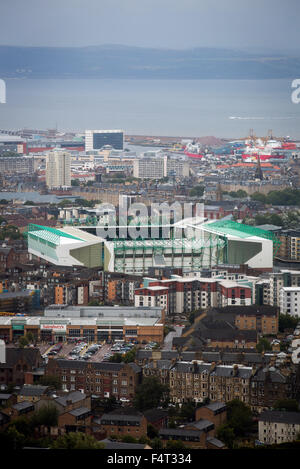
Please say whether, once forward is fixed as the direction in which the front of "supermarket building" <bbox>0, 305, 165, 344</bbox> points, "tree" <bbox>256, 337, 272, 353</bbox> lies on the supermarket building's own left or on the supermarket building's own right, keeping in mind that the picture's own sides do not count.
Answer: on the supermarket building's own left

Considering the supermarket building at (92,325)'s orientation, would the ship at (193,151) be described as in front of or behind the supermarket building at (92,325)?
behind

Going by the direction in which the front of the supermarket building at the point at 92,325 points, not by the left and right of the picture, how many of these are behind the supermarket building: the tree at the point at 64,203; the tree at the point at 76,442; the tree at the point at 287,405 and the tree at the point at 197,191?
2

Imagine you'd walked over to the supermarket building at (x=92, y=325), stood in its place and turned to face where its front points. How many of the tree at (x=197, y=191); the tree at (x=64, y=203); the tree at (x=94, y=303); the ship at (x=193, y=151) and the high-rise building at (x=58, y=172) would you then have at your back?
5

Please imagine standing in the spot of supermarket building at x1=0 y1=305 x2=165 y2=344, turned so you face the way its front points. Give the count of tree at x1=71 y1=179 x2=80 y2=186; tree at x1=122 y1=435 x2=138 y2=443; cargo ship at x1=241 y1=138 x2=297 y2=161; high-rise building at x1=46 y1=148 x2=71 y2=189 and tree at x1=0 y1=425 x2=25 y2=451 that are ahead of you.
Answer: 2

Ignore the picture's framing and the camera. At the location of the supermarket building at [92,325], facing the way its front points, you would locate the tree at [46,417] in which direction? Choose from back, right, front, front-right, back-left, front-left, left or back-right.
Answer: front

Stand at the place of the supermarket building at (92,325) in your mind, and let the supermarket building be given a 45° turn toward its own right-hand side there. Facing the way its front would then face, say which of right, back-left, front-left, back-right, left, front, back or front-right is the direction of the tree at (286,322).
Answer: back-left

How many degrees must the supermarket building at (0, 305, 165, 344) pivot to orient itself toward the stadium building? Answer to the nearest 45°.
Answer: approximately 180°

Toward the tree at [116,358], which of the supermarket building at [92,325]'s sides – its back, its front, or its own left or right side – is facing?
front

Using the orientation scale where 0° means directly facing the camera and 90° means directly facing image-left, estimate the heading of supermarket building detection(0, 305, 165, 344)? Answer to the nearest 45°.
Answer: approximately 0°

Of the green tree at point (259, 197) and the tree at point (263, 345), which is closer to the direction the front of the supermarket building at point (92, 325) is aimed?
the tree

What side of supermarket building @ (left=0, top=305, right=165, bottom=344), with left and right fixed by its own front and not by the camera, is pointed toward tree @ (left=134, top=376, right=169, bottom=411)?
front

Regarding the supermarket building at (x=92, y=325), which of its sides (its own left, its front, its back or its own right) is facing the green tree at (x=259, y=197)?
back

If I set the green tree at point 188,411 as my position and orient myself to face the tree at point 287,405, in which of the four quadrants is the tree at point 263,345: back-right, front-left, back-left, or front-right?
front-left

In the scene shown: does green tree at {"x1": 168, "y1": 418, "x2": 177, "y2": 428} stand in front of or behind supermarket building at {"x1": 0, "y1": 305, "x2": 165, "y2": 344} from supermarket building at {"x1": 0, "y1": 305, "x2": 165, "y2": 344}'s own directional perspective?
in front

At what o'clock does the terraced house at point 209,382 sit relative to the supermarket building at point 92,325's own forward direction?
The terraced house is roughly at 11 o'clock from the supermarket building.

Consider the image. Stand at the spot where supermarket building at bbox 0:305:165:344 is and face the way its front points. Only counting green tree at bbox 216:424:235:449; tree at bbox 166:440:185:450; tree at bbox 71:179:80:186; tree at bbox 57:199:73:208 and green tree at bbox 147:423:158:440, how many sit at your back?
2

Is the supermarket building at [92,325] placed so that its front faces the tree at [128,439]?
yes

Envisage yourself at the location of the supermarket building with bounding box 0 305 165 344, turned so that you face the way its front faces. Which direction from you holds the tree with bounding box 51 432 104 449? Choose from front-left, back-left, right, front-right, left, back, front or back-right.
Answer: front
